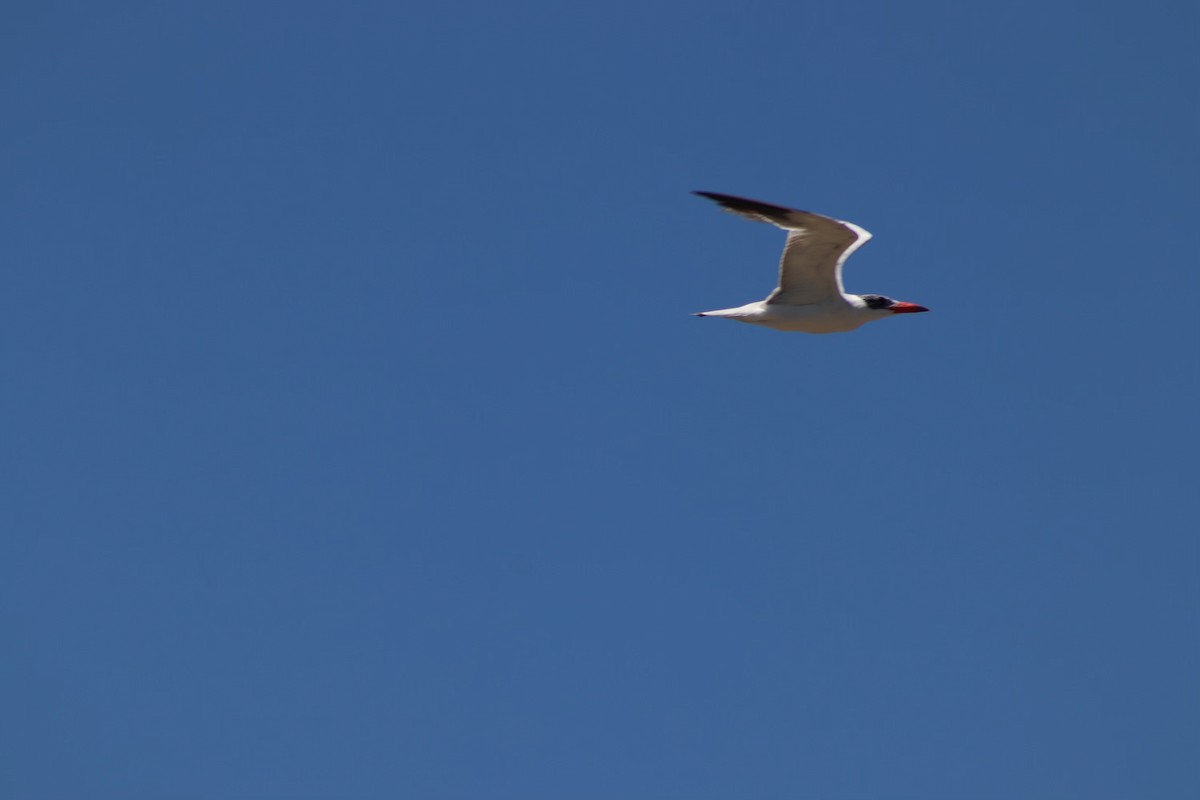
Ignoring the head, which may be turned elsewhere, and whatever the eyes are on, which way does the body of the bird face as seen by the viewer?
to the viewer's right
